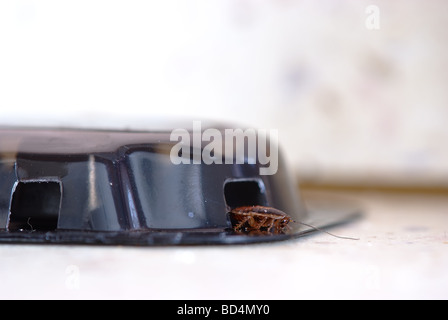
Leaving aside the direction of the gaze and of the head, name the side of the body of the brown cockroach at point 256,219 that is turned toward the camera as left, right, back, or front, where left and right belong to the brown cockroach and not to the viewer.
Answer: right
